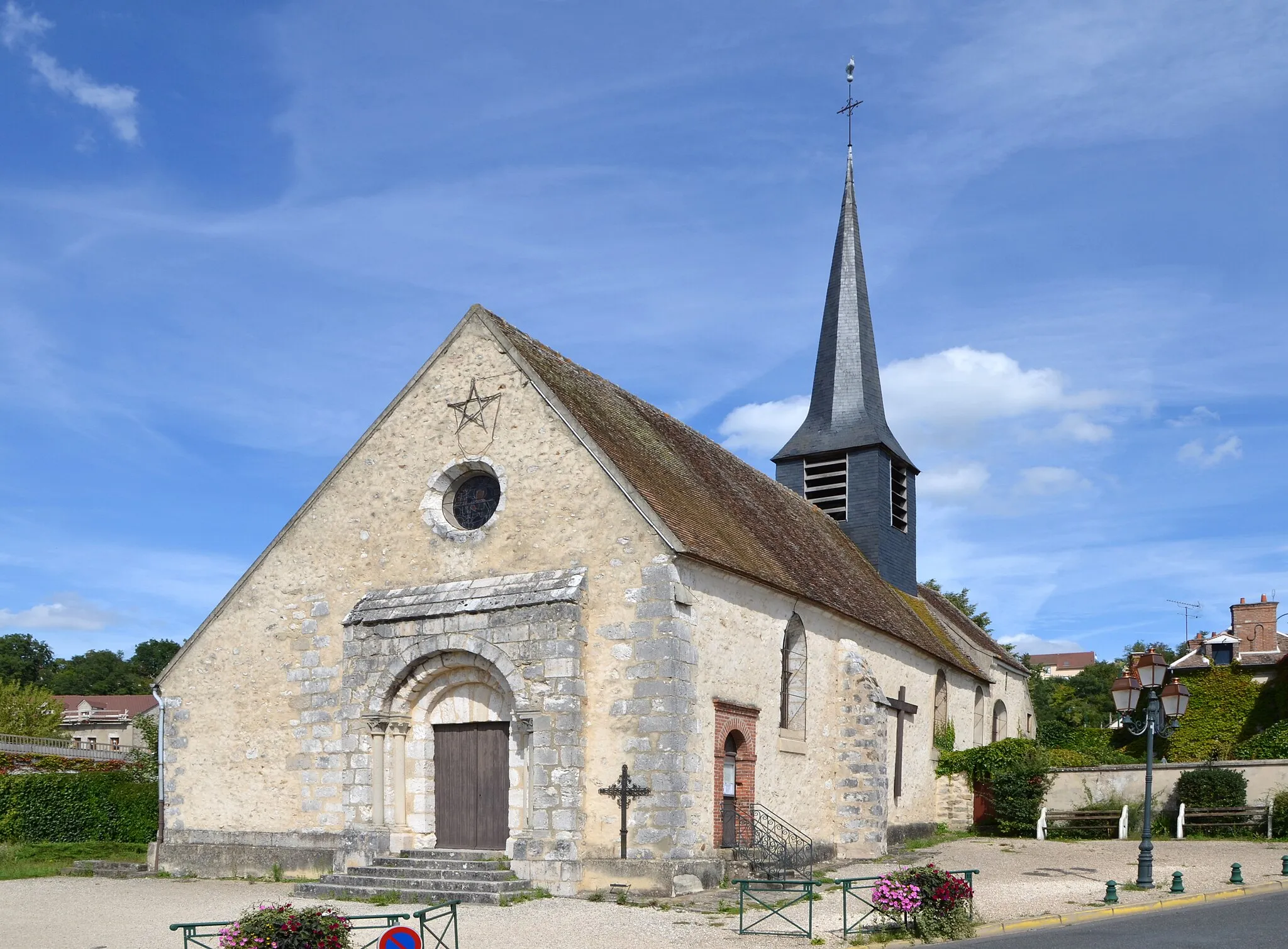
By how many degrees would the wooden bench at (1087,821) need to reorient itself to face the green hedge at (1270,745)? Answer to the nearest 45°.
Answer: approximately 135° to its left

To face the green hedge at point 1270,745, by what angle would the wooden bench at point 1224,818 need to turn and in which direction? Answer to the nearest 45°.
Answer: approximately 180°

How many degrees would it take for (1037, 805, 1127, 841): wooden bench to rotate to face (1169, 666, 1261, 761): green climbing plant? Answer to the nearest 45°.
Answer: approximately 180°

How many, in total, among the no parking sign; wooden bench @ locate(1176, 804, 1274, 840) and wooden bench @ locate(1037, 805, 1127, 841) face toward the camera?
3

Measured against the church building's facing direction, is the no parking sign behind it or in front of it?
in front

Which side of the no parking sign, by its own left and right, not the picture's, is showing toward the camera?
front

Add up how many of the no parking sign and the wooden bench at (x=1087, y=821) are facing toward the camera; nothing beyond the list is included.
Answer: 2

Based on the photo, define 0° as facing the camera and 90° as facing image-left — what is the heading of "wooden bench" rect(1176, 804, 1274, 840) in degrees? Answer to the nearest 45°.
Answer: approximately 0°
